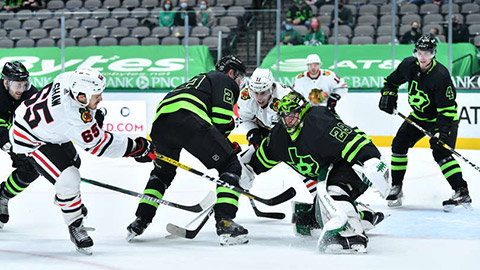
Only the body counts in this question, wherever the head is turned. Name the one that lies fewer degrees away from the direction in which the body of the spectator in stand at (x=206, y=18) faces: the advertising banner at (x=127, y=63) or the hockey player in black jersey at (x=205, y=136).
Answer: the hockey player in black jersey

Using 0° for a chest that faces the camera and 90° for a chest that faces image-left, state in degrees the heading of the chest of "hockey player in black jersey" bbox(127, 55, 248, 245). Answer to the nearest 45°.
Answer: approximately 225°

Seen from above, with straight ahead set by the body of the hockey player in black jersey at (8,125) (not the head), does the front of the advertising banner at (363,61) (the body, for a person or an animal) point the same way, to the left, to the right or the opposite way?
to the right

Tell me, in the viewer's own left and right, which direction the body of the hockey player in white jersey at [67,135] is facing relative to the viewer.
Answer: facing to the right of the viewer

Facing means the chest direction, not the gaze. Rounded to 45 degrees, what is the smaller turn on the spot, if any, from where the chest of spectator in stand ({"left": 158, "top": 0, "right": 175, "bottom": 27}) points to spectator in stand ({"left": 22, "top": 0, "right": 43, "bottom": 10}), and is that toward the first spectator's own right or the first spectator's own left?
approximately 135° to the first spectator's own right

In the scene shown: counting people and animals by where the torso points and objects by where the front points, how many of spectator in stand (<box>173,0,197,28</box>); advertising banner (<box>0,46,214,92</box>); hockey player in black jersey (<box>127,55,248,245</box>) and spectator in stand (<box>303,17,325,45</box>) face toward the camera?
3

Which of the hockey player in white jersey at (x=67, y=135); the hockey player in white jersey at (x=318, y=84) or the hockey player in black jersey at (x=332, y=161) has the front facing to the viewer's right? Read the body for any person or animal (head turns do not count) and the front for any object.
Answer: the hockey player in white jersey at (x=67, y=135)

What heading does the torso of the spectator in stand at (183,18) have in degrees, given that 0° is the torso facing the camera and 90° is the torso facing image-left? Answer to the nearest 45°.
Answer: approximately 0°

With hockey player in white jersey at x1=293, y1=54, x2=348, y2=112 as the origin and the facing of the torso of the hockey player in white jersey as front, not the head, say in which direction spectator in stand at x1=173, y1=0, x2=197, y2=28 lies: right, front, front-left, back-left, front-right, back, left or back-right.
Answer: back-right
